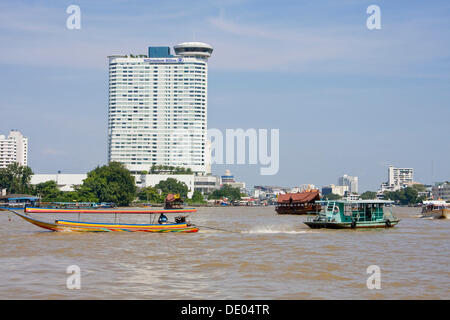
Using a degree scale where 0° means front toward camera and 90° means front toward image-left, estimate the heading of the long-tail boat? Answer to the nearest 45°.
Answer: approximately 90°

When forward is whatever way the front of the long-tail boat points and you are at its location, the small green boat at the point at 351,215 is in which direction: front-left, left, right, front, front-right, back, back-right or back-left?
back
